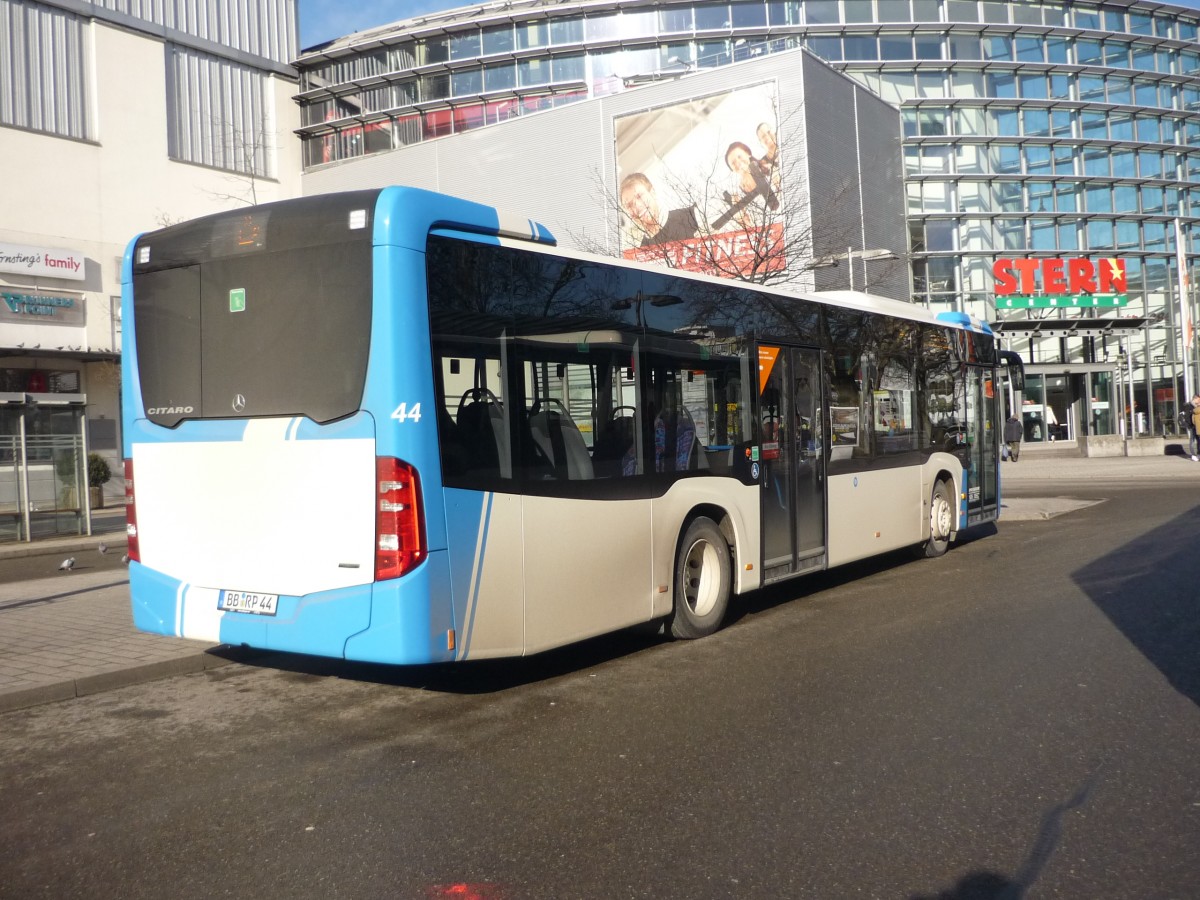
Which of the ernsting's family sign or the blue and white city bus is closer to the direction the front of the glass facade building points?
the blue and white city bus

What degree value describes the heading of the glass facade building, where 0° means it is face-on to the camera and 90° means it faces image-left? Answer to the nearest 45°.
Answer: approximately 0°

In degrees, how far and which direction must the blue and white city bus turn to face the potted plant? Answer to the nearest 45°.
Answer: approximately 90° to its left

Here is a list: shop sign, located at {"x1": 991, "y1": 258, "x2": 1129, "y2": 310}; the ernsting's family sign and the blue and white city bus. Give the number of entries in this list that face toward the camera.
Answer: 2

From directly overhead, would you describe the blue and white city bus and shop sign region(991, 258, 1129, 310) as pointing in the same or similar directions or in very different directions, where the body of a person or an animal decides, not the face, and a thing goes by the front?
very different directions

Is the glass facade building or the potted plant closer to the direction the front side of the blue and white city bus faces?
the glass facade building

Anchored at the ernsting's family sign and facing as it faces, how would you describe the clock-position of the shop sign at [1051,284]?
The shop sign is roughly at 9 o'clock from the ernsting's family sign.

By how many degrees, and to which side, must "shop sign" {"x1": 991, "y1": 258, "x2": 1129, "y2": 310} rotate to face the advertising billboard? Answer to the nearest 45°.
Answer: approximately 45° to its right

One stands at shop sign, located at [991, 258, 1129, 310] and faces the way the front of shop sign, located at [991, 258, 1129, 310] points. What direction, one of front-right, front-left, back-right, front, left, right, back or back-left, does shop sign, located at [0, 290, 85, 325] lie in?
front-right

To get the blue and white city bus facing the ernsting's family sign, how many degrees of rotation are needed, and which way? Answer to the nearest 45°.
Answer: approximately 90° to its left

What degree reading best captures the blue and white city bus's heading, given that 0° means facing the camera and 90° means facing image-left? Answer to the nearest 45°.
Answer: approximately 225°

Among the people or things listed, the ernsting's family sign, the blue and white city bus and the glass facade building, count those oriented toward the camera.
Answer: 2

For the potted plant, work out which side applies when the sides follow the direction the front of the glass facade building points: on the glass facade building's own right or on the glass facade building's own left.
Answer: on the glass facade building's own right
